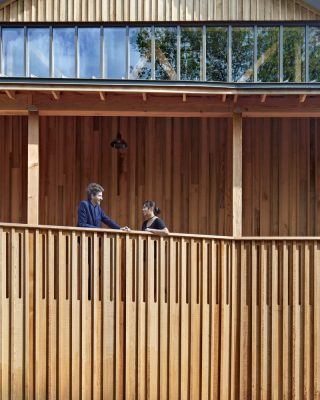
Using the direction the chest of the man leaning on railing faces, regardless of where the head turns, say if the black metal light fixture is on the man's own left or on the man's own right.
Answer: on the man's own left

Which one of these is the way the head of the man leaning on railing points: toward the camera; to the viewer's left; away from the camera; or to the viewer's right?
to the viewer's right

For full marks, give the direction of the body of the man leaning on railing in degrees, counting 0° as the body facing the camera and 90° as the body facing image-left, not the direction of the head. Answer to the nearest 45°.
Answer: approximately 315°

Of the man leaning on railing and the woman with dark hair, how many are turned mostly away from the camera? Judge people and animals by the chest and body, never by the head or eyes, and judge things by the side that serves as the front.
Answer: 0

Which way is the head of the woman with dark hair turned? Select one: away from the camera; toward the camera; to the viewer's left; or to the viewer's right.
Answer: to the viewer's left

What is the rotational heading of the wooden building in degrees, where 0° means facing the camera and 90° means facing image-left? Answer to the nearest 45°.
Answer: approximately 0°
